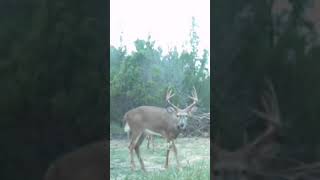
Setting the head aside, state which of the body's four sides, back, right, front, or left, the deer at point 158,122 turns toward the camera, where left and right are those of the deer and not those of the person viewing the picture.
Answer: right
